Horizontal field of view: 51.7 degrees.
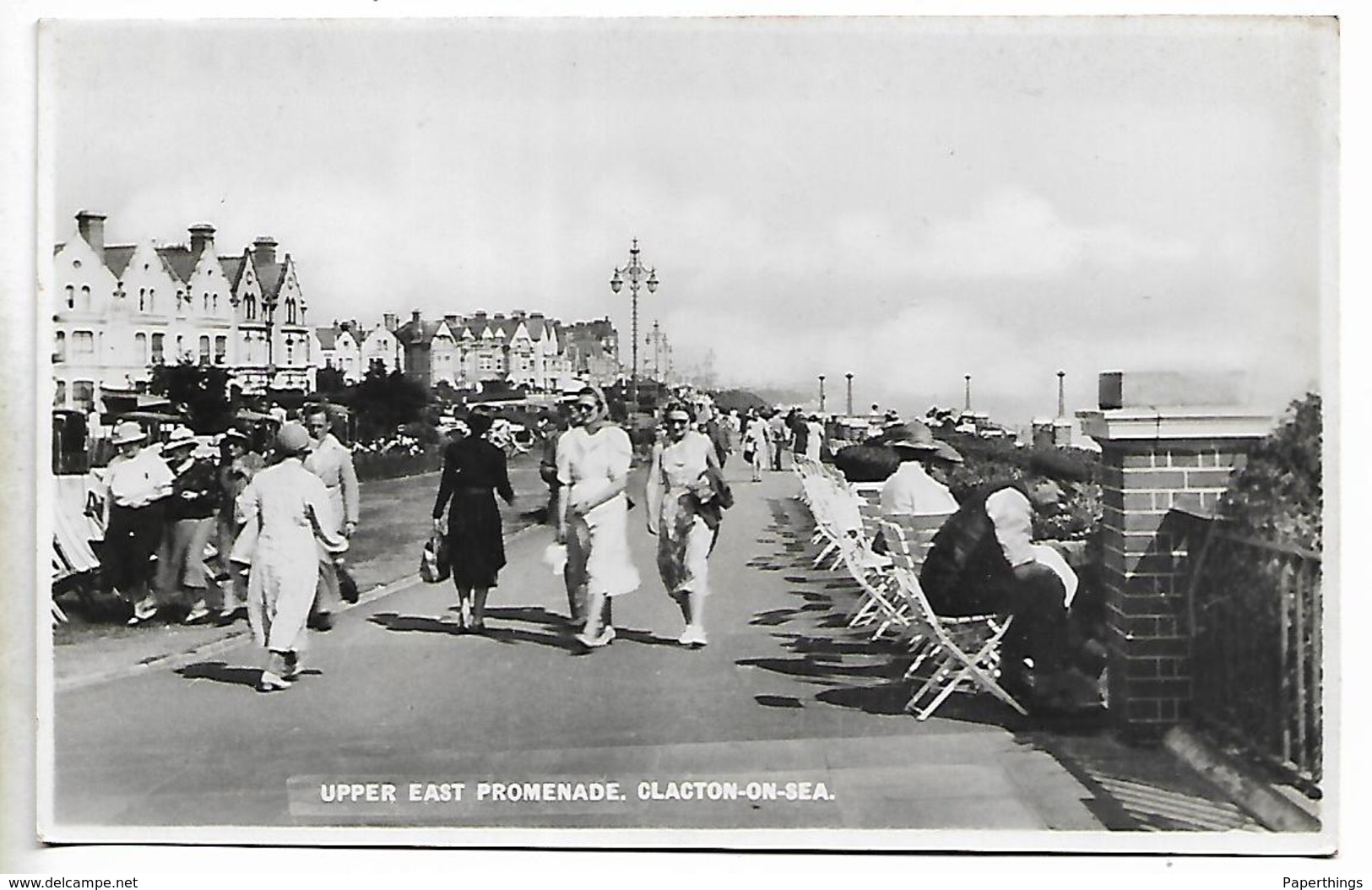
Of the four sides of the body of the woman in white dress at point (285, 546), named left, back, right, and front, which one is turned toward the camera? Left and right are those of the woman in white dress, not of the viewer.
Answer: back

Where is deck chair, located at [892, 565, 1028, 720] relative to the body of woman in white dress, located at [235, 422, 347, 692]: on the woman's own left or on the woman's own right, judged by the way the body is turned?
on the woman's own right

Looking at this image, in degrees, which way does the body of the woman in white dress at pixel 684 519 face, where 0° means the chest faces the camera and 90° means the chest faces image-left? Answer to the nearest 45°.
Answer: approximately 0°

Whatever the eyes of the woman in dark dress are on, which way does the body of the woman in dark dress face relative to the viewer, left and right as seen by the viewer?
facing away from the viewer

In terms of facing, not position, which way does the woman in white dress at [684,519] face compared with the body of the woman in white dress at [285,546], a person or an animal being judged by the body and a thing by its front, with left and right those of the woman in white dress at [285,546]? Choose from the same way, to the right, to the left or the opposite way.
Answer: the opposite way

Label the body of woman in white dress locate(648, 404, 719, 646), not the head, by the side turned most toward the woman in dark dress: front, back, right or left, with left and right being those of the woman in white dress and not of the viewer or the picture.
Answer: right
